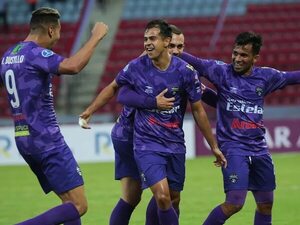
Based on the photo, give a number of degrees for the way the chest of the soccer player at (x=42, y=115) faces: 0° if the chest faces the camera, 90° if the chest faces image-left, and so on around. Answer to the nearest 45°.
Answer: approximately 225°

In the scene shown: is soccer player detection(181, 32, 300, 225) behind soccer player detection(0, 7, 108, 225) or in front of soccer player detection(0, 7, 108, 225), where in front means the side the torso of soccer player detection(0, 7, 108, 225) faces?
in front

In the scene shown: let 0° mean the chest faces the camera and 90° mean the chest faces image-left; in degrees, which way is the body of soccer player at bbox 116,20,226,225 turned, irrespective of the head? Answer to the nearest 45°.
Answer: approximately 0°

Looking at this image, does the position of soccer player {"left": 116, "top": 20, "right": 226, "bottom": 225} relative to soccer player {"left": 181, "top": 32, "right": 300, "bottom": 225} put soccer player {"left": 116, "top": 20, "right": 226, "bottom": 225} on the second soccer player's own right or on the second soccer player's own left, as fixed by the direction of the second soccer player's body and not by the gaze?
on the second soccer player's own right

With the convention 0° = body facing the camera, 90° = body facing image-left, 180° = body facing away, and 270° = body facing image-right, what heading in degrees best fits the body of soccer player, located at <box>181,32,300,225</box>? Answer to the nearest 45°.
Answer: approximately 0°

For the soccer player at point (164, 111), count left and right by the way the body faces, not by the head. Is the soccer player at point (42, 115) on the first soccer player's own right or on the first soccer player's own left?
on the first soccer player's own right

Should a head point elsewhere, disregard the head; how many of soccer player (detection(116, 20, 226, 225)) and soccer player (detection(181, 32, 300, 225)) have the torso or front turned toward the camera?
2

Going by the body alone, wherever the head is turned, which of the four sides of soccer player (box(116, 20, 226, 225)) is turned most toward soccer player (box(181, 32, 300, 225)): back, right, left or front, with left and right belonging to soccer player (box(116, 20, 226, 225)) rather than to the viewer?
left

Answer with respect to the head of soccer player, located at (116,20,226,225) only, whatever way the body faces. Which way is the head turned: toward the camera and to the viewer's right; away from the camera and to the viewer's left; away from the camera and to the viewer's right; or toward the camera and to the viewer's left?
toward the camera and to the viewer's left

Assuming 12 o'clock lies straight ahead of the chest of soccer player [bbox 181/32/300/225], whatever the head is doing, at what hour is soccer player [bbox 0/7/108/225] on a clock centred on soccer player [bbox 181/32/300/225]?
soccer player [bbox 0/7/108/225] is roughly at 2 o'clock from soccer player [bbox 181/32/300/225].
